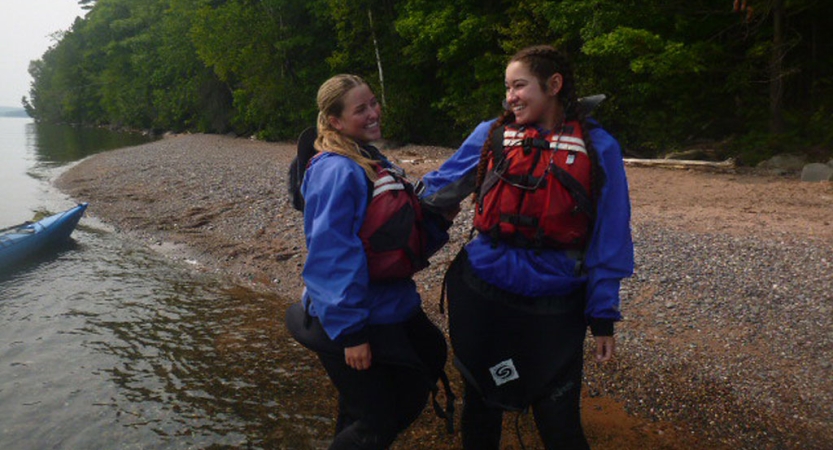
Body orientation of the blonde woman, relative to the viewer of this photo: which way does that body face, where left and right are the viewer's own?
facing the viewer and to the right of the viewer

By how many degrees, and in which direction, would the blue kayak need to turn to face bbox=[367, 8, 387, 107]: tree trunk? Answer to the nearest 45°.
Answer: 0° — it already faces it

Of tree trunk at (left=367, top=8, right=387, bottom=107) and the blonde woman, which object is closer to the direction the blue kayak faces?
the tree trunk

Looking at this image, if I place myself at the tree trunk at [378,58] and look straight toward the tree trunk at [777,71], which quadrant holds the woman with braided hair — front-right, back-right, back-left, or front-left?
front-right

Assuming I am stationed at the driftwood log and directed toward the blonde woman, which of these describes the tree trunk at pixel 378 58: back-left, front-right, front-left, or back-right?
back-right

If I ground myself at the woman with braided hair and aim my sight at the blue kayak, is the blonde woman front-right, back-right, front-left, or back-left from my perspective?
front-left

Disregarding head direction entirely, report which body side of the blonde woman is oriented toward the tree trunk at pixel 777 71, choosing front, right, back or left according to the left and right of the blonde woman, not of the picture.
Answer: left

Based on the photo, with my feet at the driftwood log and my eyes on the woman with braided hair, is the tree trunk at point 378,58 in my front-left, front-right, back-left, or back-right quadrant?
back-right

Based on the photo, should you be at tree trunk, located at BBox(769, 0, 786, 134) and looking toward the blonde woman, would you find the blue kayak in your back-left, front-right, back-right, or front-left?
front-right

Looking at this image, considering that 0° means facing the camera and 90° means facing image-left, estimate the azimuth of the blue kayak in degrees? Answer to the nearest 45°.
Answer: approximately 225°

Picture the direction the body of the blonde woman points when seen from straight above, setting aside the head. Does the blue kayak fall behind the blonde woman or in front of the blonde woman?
behind

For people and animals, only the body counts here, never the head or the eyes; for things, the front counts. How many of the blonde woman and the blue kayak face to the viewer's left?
0
